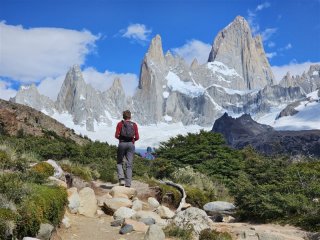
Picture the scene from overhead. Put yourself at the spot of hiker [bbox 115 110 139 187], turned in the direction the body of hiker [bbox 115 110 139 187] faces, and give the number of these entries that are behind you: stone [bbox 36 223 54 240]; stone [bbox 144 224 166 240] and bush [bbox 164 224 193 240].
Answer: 3

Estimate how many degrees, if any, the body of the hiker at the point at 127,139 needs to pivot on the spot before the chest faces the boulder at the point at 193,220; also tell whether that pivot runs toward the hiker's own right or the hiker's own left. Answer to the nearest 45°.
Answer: approximately 180°

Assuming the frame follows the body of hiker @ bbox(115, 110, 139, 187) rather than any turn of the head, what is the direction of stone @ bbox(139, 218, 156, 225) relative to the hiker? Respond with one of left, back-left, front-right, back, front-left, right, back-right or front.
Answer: back

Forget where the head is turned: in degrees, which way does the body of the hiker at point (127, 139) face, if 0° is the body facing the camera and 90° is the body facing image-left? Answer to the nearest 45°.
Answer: approximately 180°

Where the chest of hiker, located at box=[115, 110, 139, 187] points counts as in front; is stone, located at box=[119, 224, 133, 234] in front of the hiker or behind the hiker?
behind

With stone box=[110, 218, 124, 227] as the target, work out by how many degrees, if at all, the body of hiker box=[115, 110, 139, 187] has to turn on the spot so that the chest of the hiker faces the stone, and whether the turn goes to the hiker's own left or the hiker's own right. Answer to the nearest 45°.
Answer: approximately 180°

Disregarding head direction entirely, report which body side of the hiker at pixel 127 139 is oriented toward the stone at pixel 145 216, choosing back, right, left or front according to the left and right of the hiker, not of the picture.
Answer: back

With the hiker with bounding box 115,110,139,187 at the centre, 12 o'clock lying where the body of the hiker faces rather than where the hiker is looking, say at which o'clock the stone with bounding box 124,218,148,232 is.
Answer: The stone is roughly at 6 o'clock from the hiker.

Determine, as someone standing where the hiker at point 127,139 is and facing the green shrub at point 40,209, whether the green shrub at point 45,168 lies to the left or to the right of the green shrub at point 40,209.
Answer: right

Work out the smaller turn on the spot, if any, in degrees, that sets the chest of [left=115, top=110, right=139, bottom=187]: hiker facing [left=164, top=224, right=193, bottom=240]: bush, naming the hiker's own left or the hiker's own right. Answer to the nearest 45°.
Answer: approximately 180°

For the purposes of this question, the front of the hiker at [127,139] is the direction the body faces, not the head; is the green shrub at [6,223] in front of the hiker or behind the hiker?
behind
